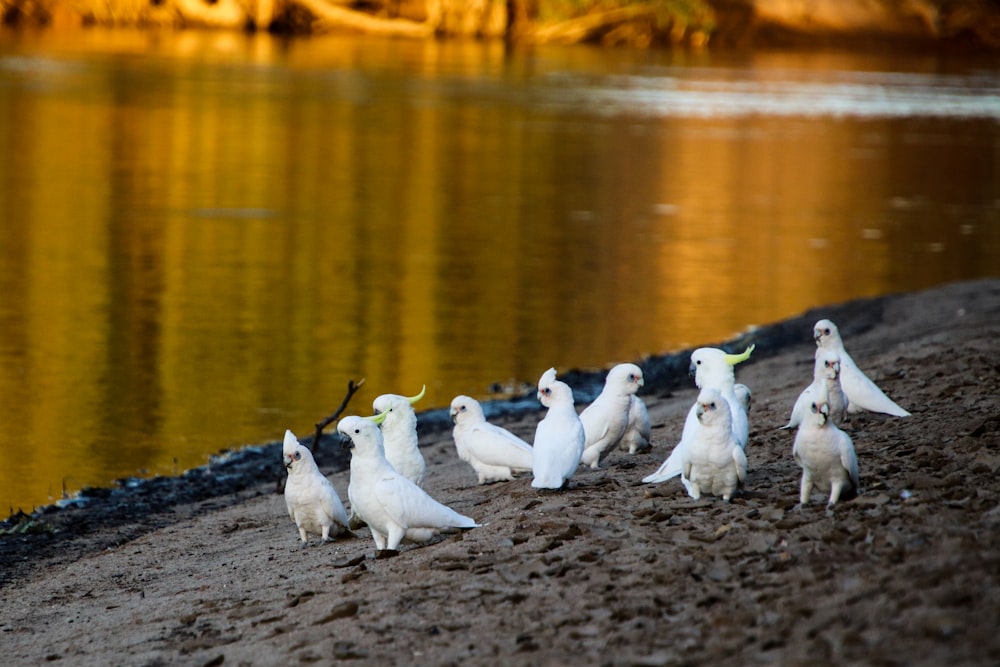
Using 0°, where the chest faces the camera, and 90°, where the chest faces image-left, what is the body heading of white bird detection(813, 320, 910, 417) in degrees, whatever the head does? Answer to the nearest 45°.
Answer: approximately 90°

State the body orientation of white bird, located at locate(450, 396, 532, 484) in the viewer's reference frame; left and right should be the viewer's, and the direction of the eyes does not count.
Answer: facing to the left of the viewer

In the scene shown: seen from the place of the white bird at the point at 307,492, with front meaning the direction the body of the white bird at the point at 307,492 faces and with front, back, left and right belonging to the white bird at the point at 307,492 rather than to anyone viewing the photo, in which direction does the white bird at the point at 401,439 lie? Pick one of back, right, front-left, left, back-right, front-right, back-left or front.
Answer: back

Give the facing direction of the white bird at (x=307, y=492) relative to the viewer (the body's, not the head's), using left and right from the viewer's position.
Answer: facing the viewer and to the left of the viewer

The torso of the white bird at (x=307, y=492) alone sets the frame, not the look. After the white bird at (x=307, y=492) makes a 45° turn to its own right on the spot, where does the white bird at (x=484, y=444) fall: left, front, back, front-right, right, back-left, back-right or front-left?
back-right

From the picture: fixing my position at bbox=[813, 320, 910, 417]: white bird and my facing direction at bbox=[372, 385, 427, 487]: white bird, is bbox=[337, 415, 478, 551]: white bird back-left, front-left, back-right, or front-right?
front-left

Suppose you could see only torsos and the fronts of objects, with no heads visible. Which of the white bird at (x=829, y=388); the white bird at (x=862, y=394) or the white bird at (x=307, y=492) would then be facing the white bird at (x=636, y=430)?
the white bird at (x=862, y=394)

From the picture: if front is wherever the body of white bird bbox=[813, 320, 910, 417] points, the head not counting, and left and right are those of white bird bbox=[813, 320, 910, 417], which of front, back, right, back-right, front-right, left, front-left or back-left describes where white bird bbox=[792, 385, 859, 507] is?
left

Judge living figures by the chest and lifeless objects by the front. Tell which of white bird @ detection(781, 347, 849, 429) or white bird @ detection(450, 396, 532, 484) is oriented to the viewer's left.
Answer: white bird @ detection(450, 396, 532, 484)

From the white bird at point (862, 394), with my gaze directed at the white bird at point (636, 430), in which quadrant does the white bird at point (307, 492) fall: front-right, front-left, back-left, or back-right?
front-left

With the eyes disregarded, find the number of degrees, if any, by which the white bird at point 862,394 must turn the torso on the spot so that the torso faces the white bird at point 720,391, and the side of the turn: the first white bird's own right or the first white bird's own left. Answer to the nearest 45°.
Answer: approximately 45° to the first white bird's own left

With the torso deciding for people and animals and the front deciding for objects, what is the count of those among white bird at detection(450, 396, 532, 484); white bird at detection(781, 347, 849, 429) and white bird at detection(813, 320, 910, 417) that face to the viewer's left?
2

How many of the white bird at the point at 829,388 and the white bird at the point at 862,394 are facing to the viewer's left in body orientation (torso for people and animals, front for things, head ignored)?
1
